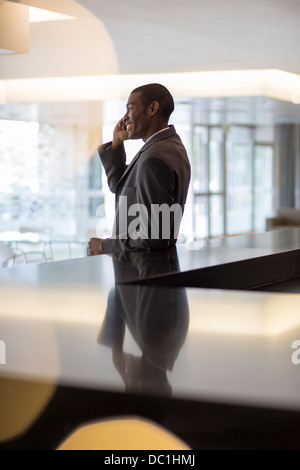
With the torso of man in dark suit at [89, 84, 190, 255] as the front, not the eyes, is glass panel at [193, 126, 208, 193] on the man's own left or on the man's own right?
on the man's own right

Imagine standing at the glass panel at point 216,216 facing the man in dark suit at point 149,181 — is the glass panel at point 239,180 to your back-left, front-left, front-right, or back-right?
back-left

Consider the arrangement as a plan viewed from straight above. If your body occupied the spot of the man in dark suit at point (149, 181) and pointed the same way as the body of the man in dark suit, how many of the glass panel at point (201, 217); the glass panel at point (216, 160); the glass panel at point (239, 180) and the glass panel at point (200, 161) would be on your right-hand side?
4

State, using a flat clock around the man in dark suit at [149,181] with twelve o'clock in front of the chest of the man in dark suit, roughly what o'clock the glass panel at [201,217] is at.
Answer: The glass panel is roughly at 3 o'clock from the man in dark suit.

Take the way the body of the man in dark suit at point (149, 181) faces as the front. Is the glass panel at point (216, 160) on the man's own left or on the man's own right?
on the man's own right

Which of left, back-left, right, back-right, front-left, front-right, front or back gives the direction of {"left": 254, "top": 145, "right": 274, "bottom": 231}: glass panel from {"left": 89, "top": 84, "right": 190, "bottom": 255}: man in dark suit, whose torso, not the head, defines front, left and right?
right
